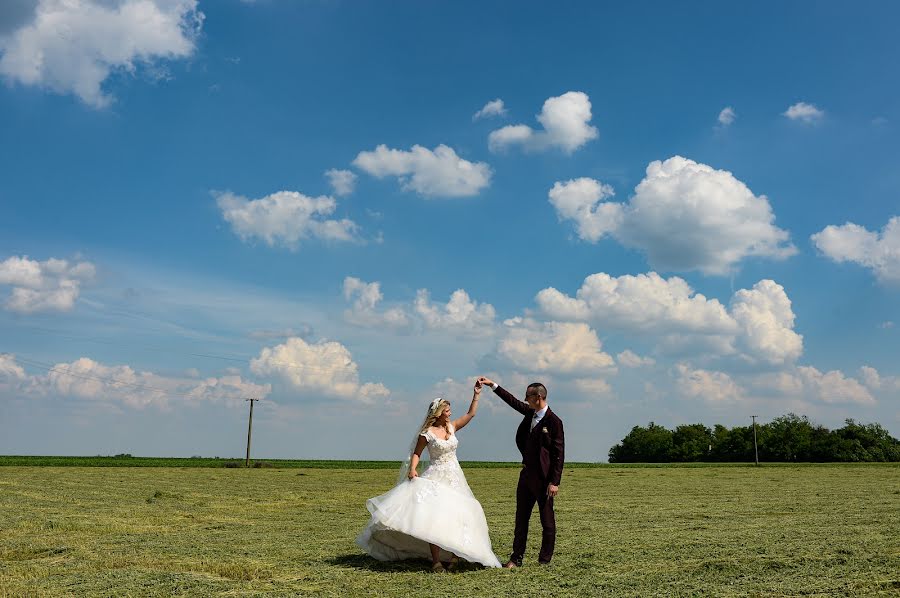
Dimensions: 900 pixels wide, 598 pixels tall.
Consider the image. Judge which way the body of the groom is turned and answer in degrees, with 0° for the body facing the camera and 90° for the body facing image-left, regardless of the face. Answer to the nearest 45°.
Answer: approximately 45°

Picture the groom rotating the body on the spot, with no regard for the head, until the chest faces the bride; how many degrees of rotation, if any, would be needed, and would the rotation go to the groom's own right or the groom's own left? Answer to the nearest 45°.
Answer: approximately 45° to the groom's own right
